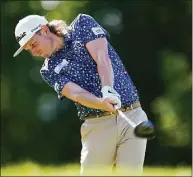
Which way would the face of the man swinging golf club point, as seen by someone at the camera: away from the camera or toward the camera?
toward the camera

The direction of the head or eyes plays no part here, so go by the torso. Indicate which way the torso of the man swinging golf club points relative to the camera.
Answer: toward the camera
